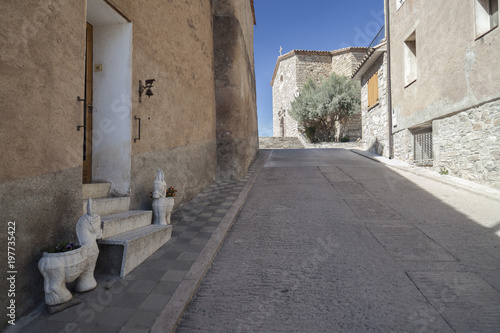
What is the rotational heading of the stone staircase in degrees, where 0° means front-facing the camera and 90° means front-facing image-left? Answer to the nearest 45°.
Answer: approximately 315°

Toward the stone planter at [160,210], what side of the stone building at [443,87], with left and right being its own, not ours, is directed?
front

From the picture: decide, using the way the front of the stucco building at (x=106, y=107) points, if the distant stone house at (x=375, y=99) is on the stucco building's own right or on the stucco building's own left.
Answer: on the stucco building's own left

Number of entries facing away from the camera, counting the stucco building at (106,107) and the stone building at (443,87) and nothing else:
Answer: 0

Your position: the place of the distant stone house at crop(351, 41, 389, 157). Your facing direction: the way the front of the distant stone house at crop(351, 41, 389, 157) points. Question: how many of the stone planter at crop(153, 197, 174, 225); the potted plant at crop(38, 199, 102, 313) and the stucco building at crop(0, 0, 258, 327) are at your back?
0

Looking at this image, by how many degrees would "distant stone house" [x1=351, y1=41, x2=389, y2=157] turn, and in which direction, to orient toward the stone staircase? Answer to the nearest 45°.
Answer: approximately 45° to its left

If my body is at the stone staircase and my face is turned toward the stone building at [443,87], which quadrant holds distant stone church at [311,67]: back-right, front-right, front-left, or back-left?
front-left

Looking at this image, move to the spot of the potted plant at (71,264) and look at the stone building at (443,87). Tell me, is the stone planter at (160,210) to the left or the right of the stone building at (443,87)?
left

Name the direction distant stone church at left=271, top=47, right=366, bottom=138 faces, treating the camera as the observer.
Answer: facing the viewer and to the left of the viewer

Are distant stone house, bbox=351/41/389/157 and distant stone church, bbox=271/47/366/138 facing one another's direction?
no

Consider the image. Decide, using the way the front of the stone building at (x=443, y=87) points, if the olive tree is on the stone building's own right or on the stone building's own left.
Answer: on the stone building's own right
